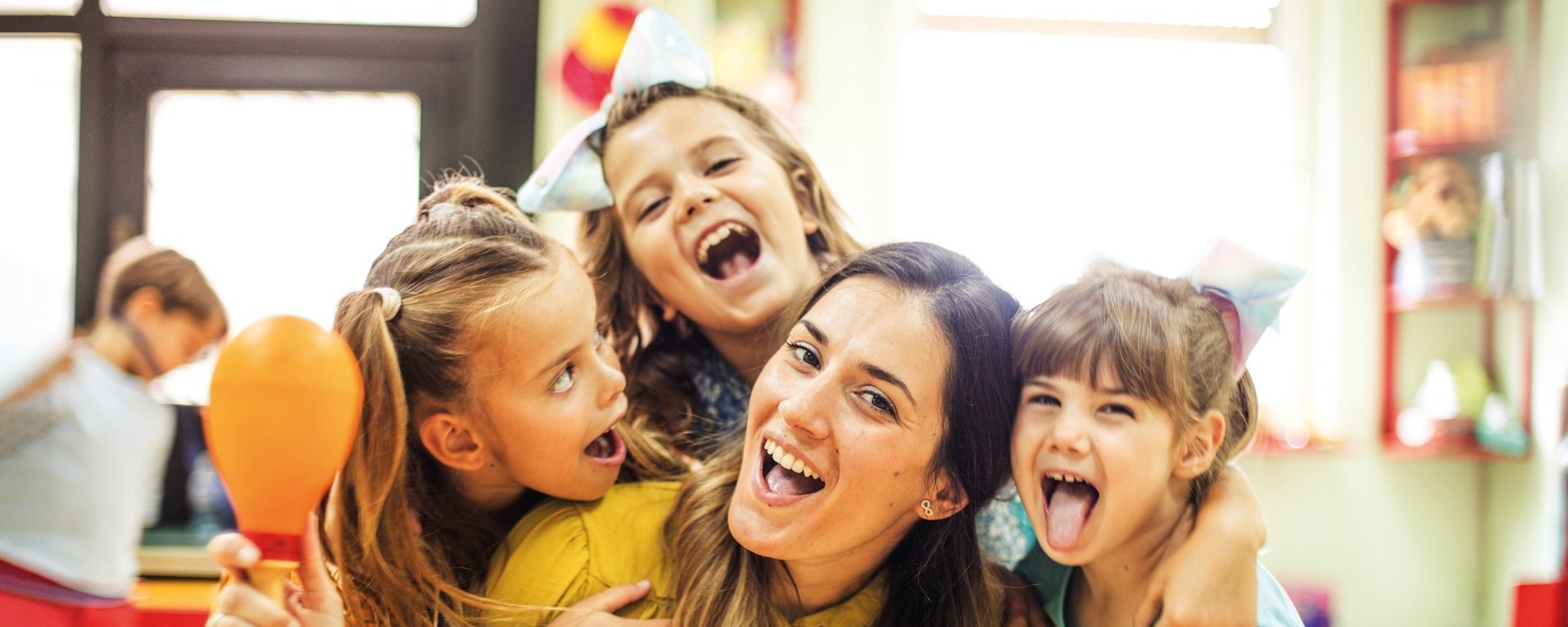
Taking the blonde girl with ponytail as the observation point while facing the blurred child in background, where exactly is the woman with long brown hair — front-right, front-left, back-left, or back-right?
back-right

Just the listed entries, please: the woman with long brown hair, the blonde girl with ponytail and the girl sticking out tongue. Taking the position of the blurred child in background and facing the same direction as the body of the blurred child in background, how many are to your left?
0

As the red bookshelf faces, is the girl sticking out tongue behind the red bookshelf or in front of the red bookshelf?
in front

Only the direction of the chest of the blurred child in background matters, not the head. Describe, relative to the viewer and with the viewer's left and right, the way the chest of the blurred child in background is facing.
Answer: facing to the right of the viewer

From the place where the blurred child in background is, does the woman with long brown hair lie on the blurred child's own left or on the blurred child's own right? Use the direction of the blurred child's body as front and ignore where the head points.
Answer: on the blurred child's own right

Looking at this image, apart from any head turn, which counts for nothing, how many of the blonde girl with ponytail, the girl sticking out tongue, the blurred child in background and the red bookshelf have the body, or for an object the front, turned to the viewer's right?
2

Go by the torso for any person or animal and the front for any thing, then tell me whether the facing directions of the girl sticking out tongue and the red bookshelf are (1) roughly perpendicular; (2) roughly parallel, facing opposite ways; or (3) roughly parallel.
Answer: roughly parallel

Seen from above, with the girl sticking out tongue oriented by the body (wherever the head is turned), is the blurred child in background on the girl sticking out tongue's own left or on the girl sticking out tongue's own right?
on the girl sticking out tongue's own right

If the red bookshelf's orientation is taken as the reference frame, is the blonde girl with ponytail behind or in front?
in front

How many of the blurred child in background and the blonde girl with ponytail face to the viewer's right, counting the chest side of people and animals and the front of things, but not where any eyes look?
2

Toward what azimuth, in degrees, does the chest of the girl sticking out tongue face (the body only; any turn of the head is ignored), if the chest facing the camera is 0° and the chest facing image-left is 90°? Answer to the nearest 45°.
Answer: approximately 45°

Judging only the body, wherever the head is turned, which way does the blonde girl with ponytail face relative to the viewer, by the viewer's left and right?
facing to the right of the viewer
